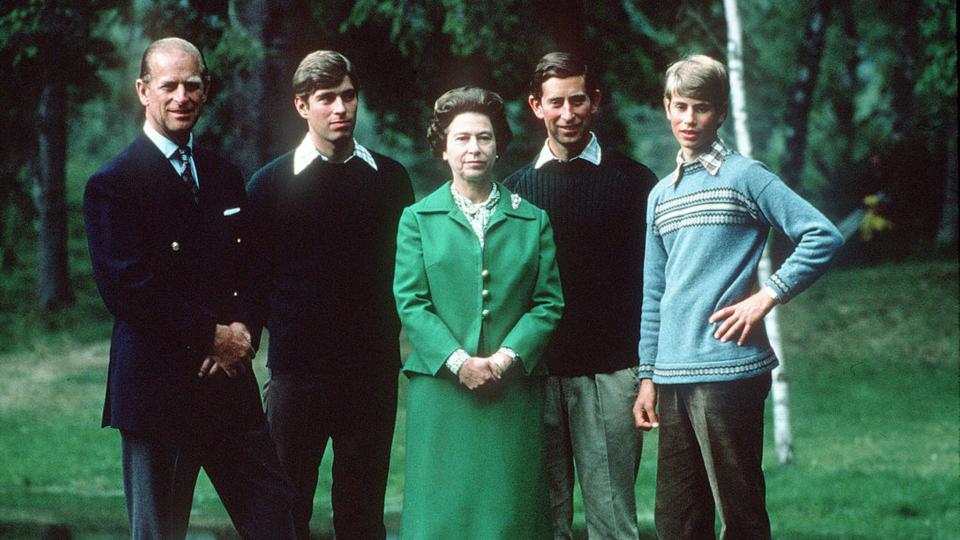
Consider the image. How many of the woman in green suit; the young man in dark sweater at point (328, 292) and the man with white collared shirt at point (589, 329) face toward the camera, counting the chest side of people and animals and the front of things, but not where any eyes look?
3

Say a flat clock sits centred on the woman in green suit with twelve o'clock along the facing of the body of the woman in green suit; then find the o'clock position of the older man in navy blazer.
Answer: The older man in navy blazer is roughly at 3 o'clock from the woman in green suit.

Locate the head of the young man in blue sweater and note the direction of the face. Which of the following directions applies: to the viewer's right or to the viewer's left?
to the viewer's left

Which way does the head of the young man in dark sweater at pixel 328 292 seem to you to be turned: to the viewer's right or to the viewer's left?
to the viewer's right

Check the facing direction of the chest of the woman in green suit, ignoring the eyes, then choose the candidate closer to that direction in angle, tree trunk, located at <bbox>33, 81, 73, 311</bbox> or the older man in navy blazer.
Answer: the older man in navy blazer

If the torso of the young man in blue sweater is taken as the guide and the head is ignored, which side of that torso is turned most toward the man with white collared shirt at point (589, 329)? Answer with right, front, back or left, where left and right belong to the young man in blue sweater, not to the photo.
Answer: right

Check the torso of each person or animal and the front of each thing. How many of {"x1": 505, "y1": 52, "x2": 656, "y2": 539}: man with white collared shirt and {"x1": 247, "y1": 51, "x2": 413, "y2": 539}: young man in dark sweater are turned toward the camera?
2

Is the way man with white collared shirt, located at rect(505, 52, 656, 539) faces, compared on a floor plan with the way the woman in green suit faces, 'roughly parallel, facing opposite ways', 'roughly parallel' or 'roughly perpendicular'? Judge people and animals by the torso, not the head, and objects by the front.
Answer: roughly parallel

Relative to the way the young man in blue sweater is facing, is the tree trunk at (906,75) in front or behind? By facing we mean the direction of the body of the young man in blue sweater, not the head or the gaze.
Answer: behind

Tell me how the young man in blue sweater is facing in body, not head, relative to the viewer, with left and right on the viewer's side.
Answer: facing the viewer and to the left of the viewer

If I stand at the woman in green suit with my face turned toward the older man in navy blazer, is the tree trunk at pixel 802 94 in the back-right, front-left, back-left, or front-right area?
back-right

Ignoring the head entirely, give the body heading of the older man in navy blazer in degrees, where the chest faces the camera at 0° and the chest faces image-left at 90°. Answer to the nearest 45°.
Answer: approximately 315°

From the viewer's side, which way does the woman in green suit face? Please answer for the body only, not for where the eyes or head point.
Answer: toward the camera

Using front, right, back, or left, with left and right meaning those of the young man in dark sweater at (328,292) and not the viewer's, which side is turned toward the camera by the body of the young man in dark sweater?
front
